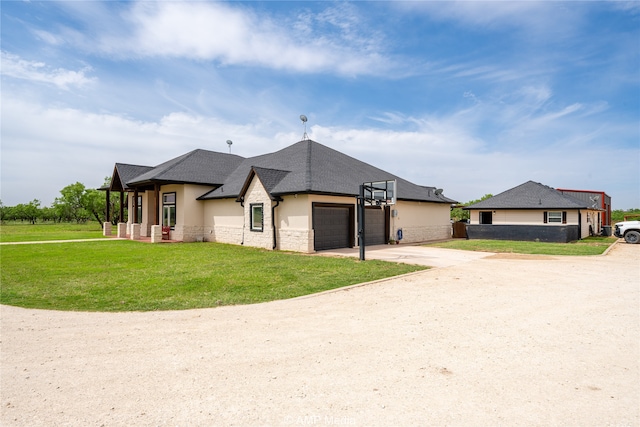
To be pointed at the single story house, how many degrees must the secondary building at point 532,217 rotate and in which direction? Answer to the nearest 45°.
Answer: approximately 45° to its right

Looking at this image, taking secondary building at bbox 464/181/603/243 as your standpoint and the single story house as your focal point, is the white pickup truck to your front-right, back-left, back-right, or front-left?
back-left

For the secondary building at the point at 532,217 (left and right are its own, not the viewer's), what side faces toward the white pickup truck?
left

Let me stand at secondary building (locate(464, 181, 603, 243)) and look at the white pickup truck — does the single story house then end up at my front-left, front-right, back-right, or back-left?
back-right

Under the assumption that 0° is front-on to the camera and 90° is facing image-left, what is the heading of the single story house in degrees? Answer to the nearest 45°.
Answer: approximately 45°

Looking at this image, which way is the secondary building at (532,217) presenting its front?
toward the camera

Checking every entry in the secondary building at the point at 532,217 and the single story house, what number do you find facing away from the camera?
0

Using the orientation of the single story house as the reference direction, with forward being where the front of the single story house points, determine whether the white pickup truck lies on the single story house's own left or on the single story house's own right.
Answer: on the single story house's own left

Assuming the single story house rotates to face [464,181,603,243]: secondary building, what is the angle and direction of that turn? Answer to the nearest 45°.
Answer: approximately 135° to its left
